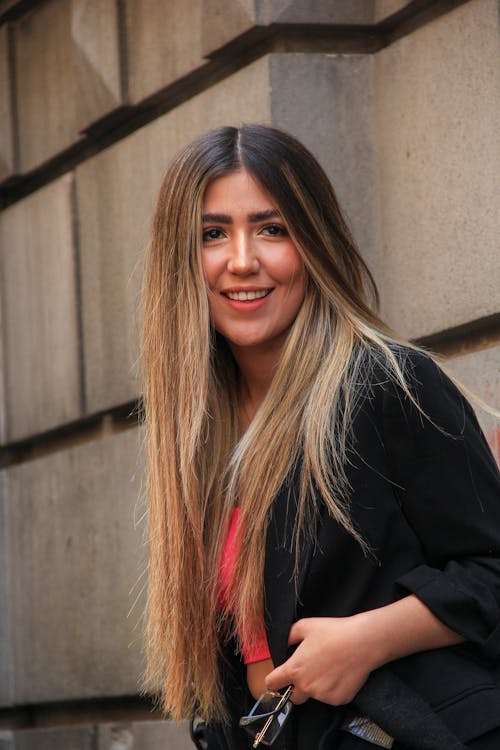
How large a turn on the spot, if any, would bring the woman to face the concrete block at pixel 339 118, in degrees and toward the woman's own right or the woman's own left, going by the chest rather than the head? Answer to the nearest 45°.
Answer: approximately 135° to the woman's own right

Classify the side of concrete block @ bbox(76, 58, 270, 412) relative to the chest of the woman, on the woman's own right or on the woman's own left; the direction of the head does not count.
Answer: on the woman's own right

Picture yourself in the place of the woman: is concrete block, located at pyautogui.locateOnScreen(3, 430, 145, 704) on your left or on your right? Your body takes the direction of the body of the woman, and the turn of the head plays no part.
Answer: on your right

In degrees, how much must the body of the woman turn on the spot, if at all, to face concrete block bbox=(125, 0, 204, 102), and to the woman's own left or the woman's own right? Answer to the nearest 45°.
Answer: approximately 135° to the woman's own right

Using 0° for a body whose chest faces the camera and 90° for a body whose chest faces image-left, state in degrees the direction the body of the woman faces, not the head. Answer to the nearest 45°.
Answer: approximately 45°

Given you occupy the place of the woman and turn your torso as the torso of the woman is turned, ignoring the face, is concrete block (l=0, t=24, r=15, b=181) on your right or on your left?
on your right

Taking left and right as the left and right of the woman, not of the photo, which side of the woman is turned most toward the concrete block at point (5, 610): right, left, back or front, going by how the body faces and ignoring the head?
right
